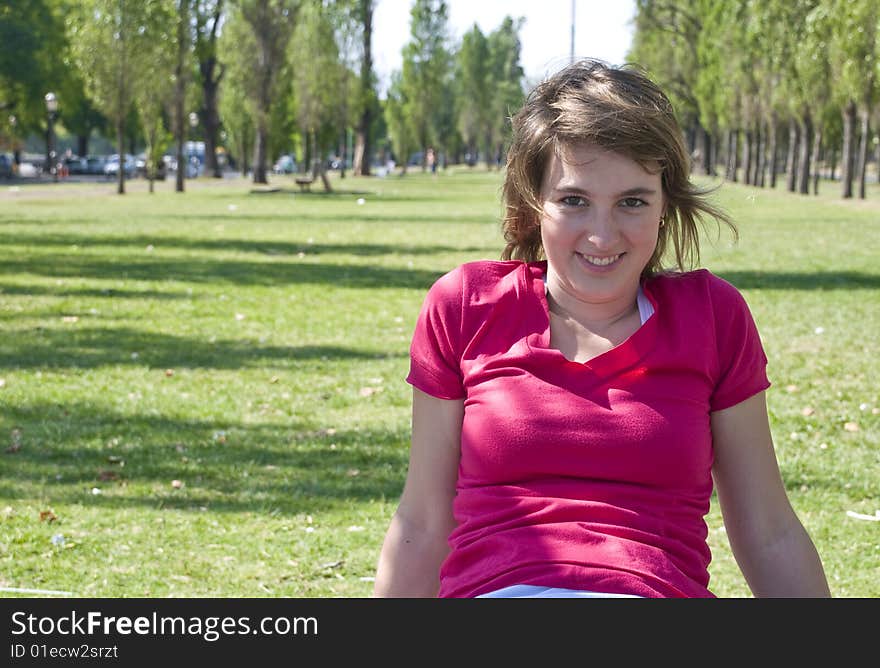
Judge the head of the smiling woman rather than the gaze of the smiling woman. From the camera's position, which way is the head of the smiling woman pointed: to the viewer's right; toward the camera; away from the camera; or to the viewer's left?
toward the camera

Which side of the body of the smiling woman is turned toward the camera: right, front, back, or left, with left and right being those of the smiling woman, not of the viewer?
front

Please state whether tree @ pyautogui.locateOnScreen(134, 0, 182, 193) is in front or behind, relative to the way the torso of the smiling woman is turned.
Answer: behind

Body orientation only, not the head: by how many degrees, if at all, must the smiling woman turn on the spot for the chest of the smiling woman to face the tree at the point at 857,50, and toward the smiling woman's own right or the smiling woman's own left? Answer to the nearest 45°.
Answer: approximately 180°

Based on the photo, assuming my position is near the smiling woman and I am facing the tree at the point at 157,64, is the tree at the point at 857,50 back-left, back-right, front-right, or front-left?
front-right
